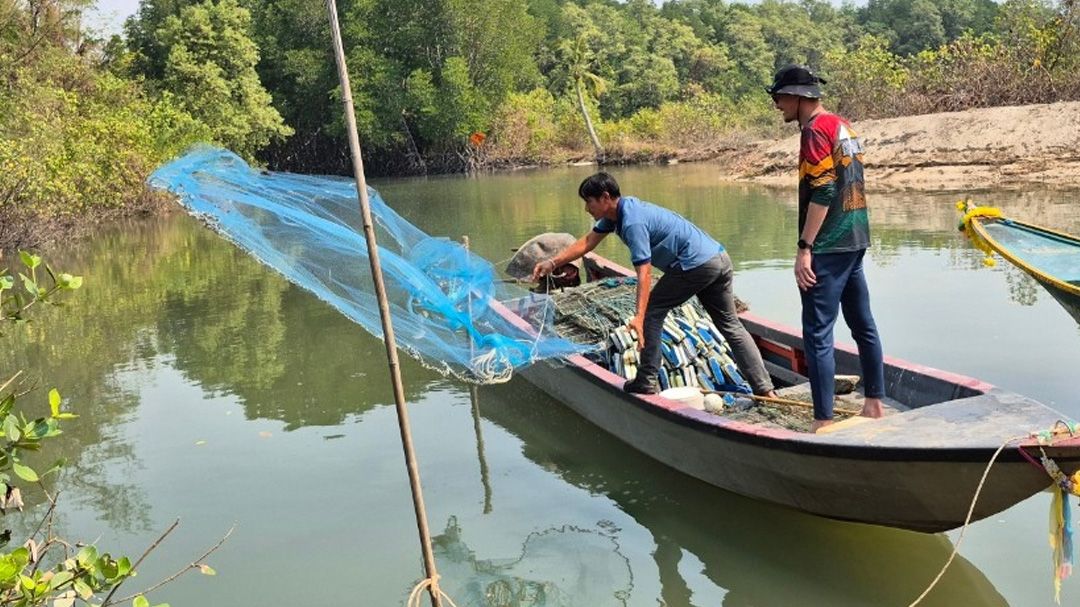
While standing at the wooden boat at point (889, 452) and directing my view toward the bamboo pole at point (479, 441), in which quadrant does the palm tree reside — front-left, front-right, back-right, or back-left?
front-right

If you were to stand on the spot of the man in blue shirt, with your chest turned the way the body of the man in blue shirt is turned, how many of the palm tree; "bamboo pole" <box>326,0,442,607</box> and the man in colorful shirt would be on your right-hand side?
1

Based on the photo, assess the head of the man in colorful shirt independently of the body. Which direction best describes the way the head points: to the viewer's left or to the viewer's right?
to the viewer's left

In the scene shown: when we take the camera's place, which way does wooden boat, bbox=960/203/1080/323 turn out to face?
facing away from the viewer and to the left of the viewer

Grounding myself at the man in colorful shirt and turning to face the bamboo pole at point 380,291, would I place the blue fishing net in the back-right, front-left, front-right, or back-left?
front-right

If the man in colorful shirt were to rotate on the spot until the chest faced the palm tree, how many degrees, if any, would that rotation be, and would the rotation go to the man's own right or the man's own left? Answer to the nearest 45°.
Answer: approximately 45° to the man's own right

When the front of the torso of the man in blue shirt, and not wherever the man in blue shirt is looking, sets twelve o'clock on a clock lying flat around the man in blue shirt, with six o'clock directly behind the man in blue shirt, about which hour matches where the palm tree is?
The palm tree is roughly at 3 o'clock from the man in blue shirt.

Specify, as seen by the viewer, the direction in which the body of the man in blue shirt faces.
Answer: to the viewer's left

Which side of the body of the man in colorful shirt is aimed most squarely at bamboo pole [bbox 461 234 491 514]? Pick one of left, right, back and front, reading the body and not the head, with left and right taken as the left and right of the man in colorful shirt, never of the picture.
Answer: front

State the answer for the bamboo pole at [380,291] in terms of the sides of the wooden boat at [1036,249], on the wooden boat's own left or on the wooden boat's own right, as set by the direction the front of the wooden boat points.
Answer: on the wooden boat's own left

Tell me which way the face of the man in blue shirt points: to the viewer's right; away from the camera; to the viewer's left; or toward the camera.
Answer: to the viewer's left
